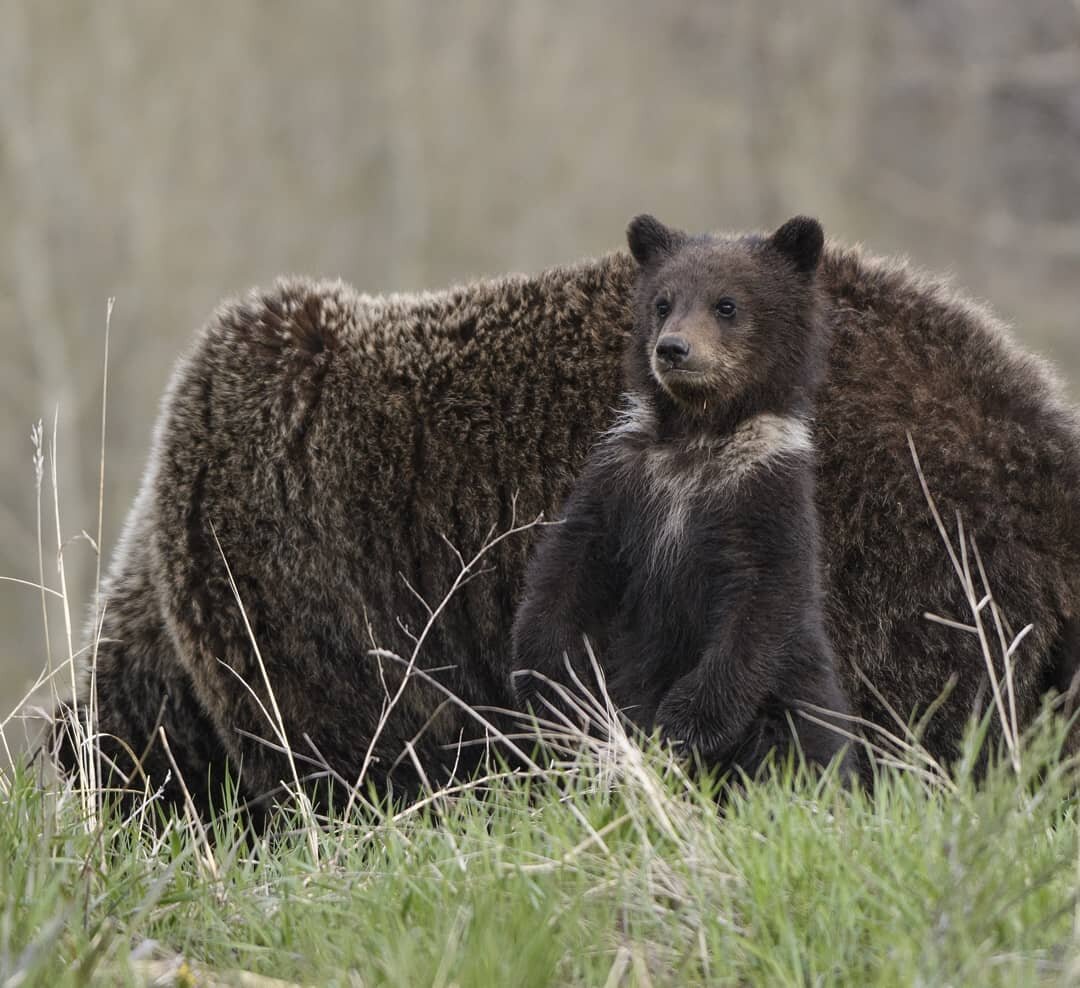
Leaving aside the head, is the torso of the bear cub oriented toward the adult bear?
no
